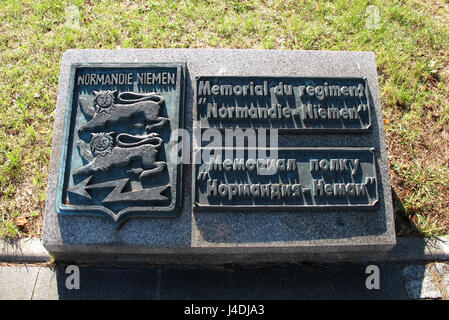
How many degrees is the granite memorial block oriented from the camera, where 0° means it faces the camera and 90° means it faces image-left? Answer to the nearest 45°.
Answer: approximately 0°
